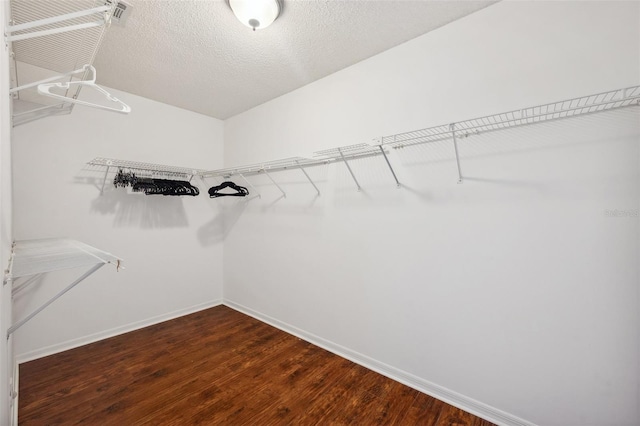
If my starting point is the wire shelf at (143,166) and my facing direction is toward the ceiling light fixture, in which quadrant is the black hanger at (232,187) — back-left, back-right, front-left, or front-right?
front-left

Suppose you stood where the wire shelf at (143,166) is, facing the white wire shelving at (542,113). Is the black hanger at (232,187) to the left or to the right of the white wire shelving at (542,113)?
left

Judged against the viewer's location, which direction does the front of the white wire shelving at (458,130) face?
facing the viewer and to the left of the viewer

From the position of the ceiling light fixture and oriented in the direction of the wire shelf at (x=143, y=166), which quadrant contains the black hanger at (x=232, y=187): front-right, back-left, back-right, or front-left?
front-right

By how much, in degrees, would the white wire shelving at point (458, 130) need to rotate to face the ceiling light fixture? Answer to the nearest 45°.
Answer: approximately 45° to its right
